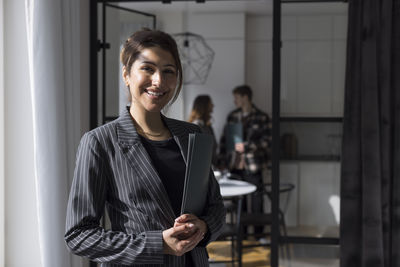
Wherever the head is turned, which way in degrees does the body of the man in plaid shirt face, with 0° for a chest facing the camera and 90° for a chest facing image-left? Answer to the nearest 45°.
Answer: approximately 45°

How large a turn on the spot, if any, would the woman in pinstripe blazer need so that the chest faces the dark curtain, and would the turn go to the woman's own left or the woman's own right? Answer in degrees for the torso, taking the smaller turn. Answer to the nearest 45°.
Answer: approximately 90° to the woman's own left

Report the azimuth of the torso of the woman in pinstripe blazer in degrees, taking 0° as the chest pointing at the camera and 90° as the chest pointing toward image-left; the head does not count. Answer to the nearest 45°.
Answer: approximately 315°

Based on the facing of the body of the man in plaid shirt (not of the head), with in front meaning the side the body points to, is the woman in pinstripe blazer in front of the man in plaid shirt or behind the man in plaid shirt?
in front

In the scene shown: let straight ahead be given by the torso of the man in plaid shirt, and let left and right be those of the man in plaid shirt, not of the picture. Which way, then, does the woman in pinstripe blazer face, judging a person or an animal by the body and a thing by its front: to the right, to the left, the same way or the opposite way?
to the left

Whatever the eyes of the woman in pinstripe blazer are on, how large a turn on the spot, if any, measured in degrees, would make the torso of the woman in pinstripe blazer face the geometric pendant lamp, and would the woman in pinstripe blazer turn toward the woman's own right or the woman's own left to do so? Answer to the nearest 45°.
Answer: approximately 135° to the woman's own left

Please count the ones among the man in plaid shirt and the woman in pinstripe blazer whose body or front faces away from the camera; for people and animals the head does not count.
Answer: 0

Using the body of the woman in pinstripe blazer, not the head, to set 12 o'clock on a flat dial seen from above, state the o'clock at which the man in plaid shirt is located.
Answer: The man in plaid shirt is roughly at 8 o'clock from the woman in pinstripe blazer.
